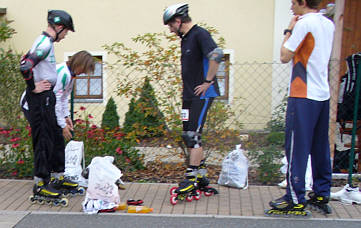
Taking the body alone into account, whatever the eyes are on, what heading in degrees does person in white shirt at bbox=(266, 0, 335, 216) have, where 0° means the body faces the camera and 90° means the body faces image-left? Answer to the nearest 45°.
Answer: approximately 135°

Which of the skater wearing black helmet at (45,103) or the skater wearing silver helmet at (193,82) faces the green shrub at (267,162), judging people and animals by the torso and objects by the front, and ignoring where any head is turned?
the skater wearing black helmet at (45,103)

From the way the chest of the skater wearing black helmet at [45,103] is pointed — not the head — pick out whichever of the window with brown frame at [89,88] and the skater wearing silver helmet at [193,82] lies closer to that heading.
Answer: the skater wearing silver helmet

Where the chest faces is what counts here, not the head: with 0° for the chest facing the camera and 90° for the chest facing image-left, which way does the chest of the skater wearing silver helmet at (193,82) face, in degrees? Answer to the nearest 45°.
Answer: approximately 45°

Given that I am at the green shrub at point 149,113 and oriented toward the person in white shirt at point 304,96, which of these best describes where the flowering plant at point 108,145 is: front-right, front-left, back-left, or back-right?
back-right

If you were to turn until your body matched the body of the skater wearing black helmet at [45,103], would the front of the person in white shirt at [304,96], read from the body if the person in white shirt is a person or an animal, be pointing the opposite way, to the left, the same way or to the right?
to the left

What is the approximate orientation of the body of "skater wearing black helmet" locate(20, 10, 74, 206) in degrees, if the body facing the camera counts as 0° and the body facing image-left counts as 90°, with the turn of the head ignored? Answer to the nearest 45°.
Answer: approximately 270°

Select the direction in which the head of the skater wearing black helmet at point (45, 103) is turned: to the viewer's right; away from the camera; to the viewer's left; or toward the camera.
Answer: to the viewer's right
